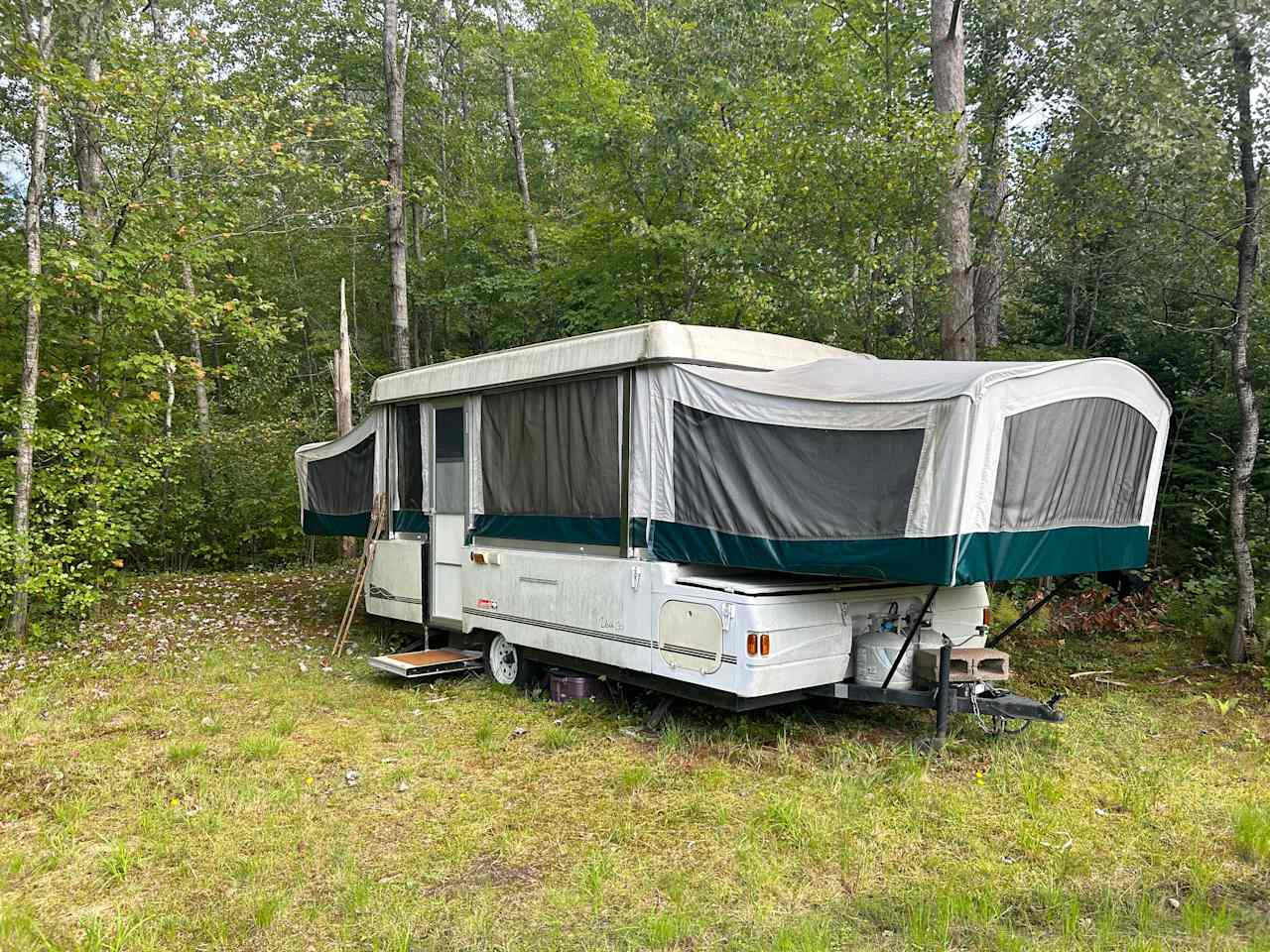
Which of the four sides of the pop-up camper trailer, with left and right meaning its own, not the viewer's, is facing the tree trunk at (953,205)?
left

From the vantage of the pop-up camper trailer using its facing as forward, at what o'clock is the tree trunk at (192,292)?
The tree trunk is roughly at 6 o'clock from the pop-up camper trailer.

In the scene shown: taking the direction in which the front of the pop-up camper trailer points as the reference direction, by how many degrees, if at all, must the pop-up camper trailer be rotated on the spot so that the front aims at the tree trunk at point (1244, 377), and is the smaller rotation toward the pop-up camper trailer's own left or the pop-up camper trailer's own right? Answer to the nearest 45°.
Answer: approximately 90° to the pop-up camper trailer's own left

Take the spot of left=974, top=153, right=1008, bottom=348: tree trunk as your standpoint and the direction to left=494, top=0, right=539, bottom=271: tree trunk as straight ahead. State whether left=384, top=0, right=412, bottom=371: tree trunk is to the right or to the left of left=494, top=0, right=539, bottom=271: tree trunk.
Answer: left

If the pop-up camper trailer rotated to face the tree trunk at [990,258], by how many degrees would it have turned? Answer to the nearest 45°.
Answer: approximately 90° to its left

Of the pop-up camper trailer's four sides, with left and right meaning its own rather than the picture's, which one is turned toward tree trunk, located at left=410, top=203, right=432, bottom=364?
back

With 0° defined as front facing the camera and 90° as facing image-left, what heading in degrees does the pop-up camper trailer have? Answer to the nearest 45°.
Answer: approximately 315°

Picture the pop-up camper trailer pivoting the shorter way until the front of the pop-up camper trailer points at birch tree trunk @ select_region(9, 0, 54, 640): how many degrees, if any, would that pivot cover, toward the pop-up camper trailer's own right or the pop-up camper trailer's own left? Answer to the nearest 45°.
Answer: approximately 135° to the pop-up camper trailer's own right

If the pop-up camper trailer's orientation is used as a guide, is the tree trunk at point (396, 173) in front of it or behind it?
behind

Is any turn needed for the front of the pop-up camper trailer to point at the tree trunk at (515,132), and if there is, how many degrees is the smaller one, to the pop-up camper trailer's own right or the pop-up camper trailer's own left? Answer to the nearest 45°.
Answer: approximately 135° to the pop-up camper trailer's own left
